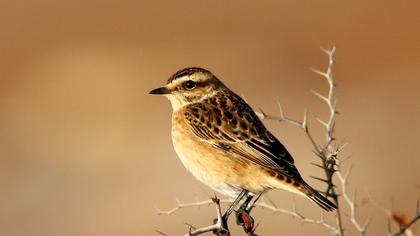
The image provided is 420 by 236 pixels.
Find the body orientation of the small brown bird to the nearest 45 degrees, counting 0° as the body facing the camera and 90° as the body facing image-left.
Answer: approximately 90°
